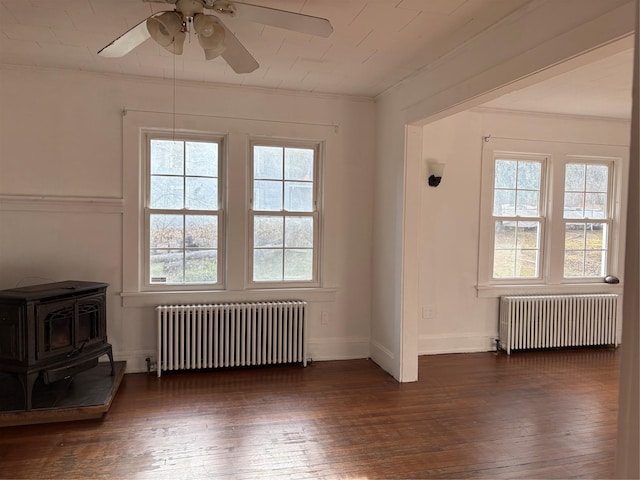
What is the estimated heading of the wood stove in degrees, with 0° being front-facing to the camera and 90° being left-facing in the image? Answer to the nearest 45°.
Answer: approximately 315°

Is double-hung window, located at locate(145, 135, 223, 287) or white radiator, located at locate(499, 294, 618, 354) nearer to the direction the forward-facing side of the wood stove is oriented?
the white radiator

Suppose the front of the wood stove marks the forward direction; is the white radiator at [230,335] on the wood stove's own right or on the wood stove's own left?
on the wood stove's own left
